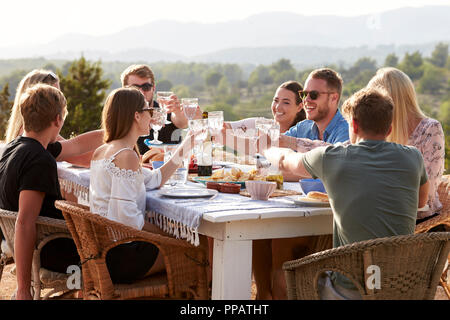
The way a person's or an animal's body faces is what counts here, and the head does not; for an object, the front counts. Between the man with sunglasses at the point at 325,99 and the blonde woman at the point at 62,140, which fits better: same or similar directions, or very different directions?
very different directions

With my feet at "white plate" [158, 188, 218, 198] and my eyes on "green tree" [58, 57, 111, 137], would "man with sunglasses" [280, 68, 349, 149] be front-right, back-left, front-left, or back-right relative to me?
front-right

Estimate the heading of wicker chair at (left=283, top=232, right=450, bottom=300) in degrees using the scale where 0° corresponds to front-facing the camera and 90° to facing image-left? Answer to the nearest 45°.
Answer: approximately 135°

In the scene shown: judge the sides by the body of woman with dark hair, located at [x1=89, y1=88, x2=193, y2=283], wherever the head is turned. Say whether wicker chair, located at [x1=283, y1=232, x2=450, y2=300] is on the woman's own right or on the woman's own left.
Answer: on the woman's own right

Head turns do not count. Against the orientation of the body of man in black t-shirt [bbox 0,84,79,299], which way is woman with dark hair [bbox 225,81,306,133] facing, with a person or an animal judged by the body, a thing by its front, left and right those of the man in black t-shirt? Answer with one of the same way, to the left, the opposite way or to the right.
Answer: the opposite way

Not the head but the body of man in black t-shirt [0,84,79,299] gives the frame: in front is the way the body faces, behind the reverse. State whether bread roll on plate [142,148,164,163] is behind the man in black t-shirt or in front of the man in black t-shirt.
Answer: in front

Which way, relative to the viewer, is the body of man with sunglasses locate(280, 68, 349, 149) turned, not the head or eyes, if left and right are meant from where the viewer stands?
facing the viewer and to the left of the viewer

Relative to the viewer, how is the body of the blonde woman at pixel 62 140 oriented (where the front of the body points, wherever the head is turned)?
to the viewer's right

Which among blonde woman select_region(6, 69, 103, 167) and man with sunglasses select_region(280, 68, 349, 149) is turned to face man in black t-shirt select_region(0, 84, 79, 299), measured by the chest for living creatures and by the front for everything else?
the man with sunglasses

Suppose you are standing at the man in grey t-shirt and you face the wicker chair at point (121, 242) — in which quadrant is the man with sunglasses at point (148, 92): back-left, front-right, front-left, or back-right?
front-right

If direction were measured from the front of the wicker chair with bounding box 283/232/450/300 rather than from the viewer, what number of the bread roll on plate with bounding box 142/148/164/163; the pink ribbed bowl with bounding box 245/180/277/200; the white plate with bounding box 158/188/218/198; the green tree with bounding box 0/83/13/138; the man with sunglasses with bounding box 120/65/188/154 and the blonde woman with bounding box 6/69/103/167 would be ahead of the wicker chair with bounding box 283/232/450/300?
6

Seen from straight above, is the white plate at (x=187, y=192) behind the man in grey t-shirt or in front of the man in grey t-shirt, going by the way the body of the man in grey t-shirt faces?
in front

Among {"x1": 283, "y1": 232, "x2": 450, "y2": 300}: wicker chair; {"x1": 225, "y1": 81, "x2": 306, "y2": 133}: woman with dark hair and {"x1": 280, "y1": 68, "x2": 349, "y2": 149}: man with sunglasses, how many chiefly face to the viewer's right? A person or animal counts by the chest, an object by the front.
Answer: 0

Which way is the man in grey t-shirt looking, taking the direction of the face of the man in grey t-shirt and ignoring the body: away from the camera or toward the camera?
away from the camera

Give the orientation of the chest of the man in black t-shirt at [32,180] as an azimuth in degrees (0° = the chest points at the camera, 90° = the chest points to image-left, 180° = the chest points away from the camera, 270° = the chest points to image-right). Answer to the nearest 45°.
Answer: approximately 225°

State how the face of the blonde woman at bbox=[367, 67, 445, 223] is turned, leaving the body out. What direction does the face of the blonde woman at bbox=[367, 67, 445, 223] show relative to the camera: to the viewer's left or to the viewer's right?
to the viewer's left
